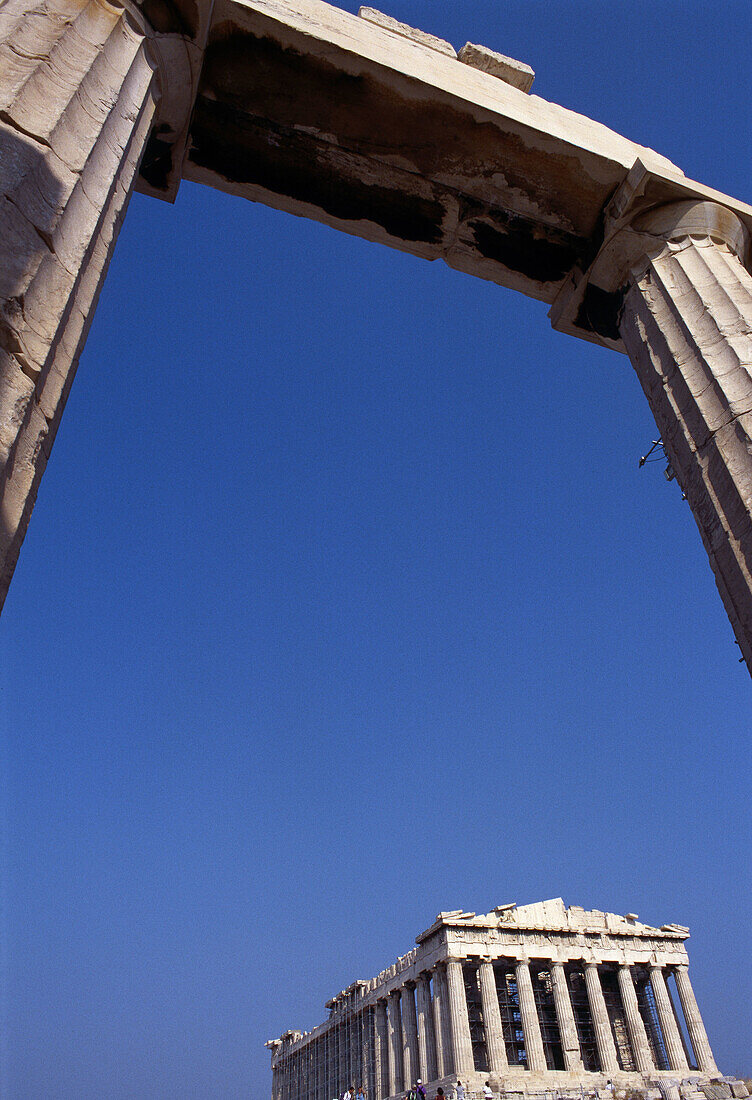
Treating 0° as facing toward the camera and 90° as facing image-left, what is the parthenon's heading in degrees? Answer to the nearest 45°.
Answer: approximately 315°
